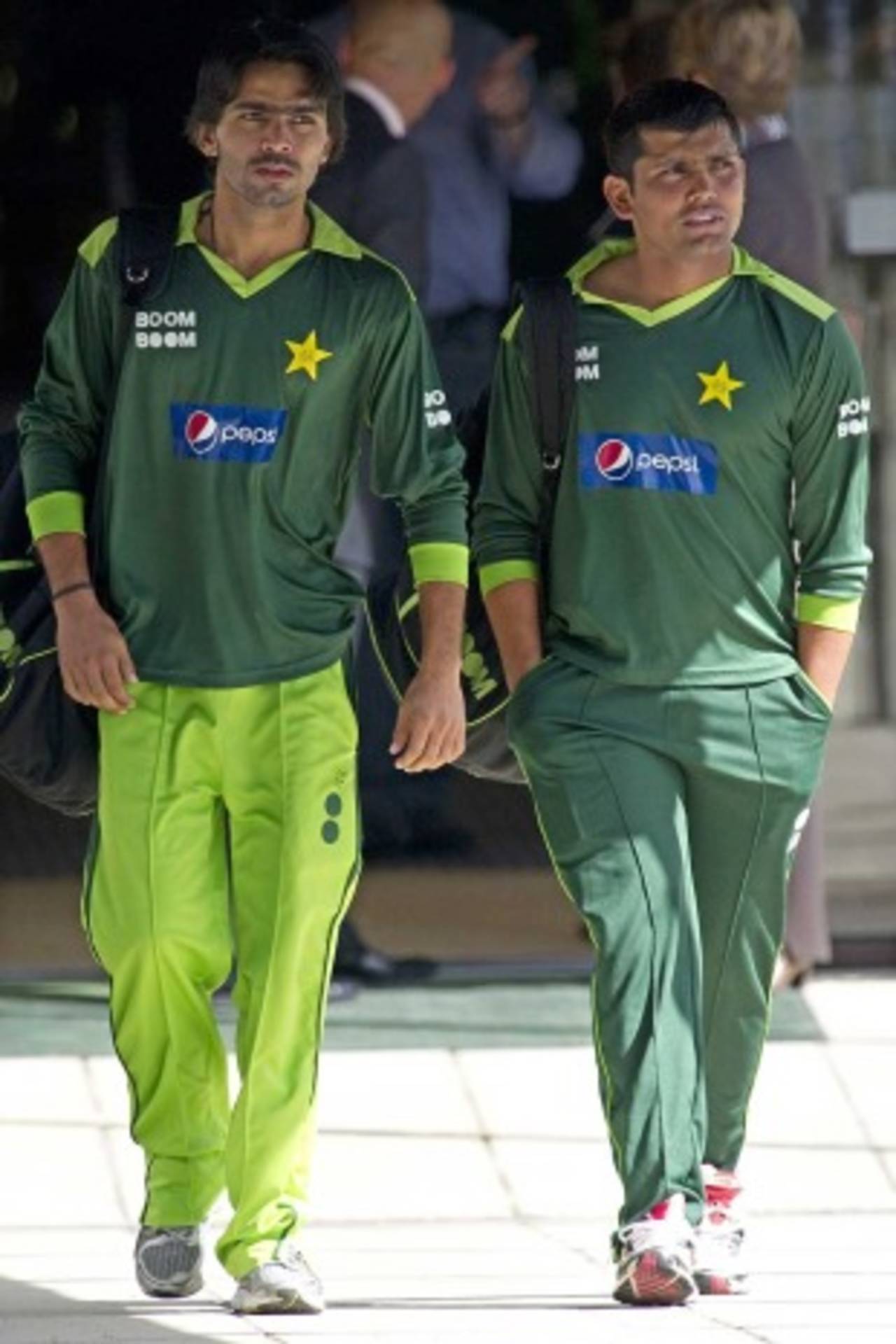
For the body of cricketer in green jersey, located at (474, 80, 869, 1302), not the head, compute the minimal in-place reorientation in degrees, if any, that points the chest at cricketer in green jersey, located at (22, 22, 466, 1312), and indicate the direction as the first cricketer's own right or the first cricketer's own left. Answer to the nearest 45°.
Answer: approximately 90° to the first cricketer's own right

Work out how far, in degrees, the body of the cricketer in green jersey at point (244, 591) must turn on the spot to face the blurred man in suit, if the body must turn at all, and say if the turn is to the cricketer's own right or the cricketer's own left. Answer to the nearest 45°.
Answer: approximately 180°

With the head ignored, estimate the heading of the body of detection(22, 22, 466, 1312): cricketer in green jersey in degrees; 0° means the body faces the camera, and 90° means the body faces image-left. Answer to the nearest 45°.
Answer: approximately 0°

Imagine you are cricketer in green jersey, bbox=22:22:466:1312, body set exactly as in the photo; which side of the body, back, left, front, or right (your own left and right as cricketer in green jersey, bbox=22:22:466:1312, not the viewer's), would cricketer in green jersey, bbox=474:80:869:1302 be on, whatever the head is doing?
left

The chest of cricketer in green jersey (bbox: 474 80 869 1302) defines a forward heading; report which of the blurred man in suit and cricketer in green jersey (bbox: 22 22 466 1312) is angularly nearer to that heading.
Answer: the cricketer in green jersey

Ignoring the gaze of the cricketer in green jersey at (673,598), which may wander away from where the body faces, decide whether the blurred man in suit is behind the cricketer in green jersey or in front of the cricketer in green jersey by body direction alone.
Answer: behind

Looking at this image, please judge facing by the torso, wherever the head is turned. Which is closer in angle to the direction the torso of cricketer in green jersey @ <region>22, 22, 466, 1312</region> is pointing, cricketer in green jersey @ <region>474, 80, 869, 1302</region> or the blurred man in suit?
the cricketer in green jersey

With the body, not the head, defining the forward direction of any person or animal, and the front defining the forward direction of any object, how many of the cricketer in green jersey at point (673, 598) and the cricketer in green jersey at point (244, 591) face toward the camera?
2
